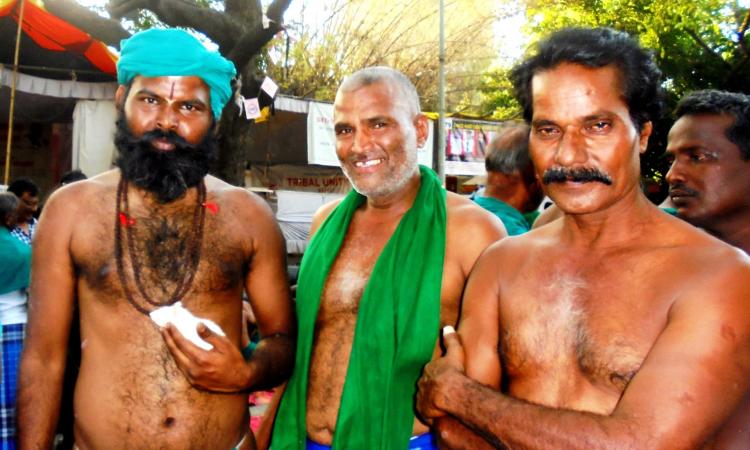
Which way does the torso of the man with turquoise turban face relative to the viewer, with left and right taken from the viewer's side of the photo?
facing the viewer

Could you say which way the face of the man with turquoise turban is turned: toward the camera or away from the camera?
toward the camera
